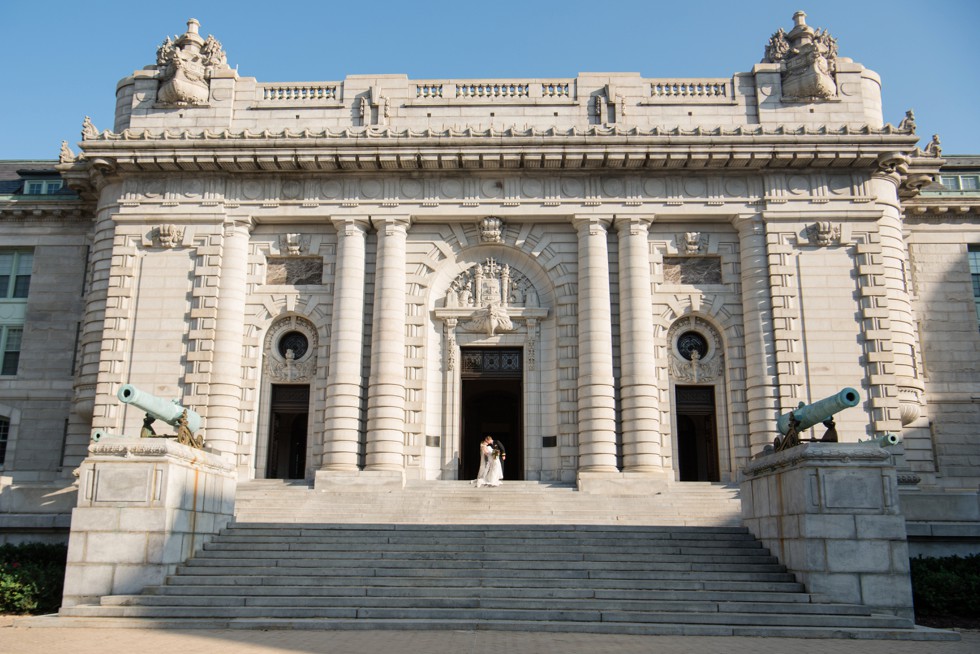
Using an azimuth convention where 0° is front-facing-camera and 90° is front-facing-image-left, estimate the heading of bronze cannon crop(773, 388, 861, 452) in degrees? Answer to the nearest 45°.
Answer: approximately 315°

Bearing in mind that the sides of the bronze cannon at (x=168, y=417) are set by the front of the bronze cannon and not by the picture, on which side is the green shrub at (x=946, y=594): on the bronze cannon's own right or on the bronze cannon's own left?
on the bronze cannon's own left

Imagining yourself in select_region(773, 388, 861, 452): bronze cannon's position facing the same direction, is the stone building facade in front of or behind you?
behind

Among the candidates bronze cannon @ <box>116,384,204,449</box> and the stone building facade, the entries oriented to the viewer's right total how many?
0

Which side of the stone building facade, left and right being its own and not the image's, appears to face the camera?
front

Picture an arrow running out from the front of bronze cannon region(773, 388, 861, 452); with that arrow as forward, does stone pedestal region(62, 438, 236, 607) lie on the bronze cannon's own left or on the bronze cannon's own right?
on the bronze cannon's own right

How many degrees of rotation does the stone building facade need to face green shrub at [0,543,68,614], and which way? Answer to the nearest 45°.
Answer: approximately 45° to its right

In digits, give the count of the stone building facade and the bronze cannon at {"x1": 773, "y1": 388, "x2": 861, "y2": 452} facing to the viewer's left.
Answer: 0

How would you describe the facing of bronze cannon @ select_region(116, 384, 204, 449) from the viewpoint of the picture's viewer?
facing the viewer and to the left of the viewer
